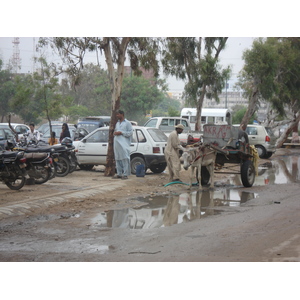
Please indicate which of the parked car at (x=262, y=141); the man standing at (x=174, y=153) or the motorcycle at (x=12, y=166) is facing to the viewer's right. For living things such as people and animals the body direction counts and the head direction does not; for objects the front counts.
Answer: the man standing

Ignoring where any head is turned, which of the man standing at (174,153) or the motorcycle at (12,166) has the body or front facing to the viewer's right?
the man standing

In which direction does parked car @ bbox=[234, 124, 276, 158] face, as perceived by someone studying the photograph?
facing away from the viewer and to the left of the viewer

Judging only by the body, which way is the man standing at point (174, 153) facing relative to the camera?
to the viewer's right

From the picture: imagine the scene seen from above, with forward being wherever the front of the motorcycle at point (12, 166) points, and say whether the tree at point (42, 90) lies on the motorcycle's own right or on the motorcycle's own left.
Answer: on the motorcycle's own right
